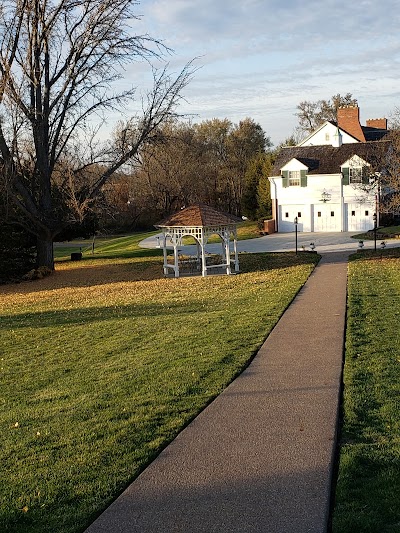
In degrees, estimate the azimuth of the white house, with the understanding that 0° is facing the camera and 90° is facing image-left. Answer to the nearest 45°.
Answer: approximately 0°
